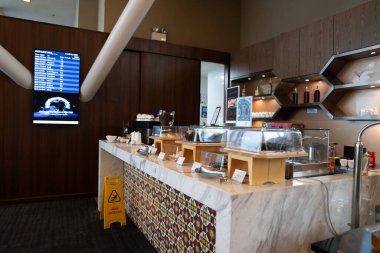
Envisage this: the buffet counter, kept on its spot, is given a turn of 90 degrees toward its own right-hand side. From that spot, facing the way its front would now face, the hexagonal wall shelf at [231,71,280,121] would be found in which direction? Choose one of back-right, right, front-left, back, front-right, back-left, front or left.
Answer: front-right

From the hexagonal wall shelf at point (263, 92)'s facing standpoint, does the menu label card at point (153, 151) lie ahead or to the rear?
ahead

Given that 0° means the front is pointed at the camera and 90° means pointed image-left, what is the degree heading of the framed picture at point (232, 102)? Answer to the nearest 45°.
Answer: approximately 45°

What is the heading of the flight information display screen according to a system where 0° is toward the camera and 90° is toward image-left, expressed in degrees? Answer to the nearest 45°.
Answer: approximately 315°

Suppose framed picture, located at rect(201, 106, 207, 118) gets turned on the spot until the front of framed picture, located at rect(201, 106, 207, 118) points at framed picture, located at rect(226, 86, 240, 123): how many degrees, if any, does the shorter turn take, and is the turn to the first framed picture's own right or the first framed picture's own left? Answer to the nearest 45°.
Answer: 0° — it already faces it

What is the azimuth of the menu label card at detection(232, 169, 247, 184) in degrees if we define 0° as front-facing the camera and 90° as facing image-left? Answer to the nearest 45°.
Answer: approximately 45°

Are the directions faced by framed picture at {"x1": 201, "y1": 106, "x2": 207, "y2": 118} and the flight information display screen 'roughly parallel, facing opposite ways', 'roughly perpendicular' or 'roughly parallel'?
roughly parallel

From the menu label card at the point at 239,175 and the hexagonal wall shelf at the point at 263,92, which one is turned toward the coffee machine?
the hexagonal wall shelf

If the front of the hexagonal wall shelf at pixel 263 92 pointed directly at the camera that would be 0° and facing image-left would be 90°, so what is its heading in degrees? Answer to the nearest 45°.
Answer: approximately 45°
